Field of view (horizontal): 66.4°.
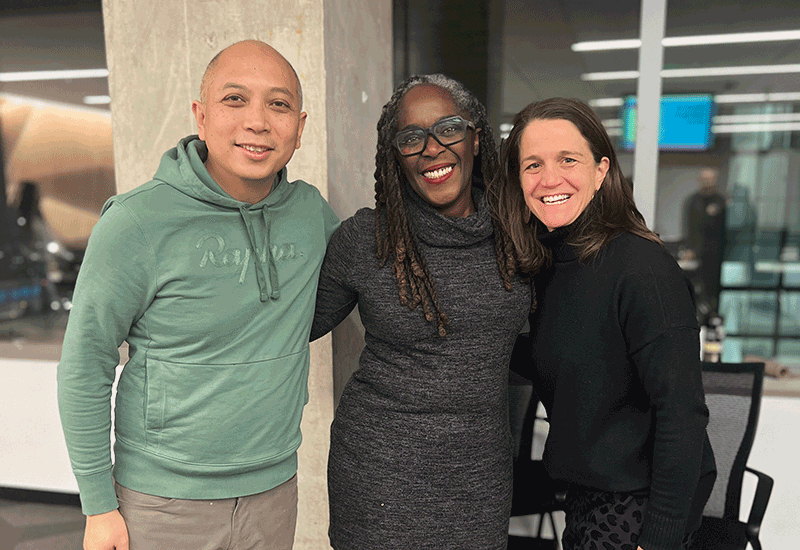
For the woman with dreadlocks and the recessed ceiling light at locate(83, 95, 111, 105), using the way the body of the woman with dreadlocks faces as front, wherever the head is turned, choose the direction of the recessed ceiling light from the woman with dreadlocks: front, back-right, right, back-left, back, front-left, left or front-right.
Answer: back-right

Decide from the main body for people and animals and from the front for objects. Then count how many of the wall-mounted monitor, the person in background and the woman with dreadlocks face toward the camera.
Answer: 3

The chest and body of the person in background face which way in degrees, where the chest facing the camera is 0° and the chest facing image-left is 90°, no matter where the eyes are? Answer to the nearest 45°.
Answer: approximately 0°

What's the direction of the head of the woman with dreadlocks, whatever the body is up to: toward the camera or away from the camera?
toward the camera

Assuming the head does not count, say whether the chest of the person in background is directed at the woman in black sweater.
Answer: yes

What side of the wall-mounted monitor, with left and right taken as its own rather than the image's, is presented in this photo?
front

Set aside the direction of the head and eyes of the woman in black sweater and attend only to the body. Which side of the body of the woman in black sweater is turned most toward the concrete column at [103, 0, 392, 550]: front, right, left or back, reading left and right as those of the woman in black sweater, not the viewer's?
right

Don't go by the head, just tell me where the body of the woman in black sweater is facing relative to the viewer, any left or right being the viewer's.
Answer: facing the viewer and to the left of the viewer

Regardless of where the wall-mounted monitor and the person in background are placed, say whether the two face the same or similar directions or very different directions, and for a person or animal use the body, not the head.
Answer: same or similar directions

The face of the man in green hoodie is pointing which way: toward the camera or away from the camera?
toward the camera

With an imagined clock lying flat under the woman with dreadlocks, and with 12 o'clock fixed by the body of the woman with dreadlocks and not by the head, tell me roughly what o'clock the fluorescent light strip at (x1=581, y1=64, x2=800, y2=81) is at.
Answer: The fluorescent light strip is roughly at 7 o'clock from the woman with dreadlocks.
